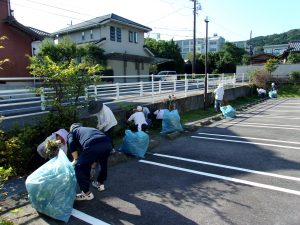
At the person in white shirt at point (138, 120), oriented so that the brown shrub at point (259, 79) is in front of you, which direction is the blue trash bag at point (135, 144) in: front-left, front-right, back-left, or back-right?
back-right
